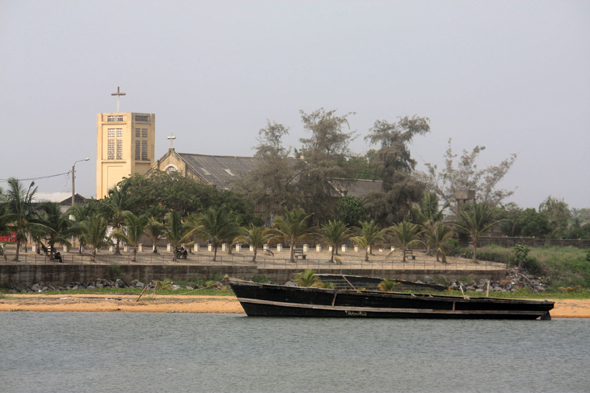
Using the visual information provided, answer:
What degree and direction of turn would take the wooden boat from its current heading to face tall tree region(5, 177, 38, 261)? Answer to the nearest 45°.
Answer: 0° — it already faces it

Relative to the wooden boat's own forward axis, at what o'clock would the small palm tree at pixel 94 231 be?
The small palm tree is roughly at 1 o'clock from the wooden boat.

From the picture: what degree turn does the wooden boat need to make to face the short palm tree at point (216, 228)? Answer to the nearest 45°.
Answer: approximately 45° to its right

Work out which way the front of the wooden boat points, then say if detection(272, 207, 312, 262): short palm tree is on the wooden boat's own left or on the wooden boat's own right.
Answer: on the wooden boat's own right

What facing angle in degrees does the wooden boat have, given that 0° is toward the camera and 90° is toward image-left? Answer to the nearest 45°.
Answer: approximately 90°

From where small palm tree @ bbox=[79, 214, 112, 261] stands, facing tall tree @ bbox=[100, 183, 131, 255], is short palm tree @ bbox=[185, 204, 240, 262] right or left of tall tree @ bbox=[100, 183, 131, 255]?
right
